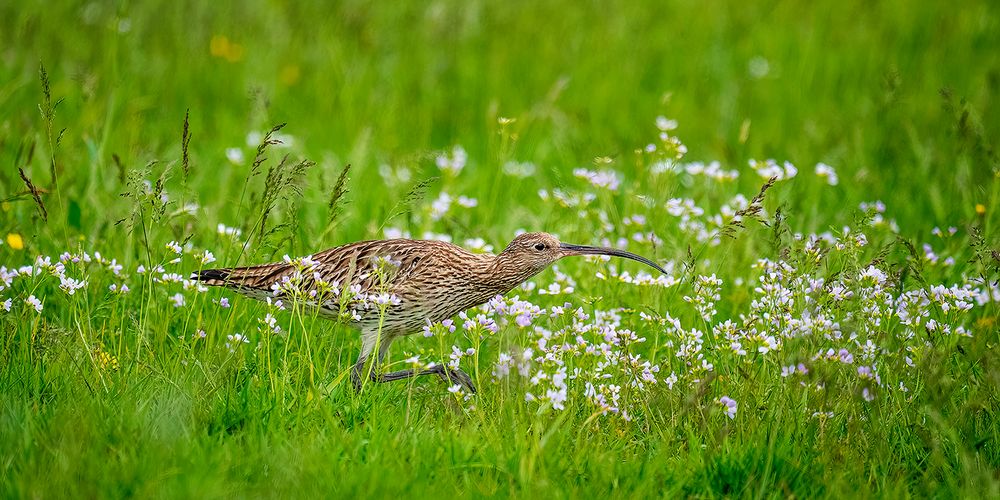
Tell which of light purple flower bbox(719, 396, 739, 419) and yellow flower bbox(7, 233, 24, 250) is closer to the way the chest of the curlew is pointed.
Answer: the light purple flower

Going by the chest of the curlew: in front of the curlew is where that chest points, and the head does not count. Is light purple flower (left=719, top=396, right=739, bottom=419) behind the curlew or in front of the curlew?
in front

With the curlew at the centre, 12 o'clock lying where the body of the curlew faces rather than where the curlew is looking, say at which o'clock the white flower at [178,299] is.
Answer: The white flower is roughly at 6 o'clock from the curlew.

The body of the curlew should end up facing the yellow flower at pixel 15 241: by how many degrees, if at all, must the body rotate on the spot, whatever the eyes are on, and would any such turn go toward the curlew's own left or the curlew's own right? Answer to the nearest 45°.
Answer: approximately 180°

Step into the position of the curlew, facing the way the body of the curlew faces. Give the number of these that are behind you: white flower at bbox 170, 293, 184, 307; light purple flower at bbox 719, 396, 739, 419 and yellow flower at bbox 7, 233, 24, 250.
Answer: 2

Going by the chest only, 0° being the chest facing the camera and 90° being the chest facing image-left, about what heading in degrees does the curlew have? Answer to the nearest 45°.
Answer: approximately 270°
